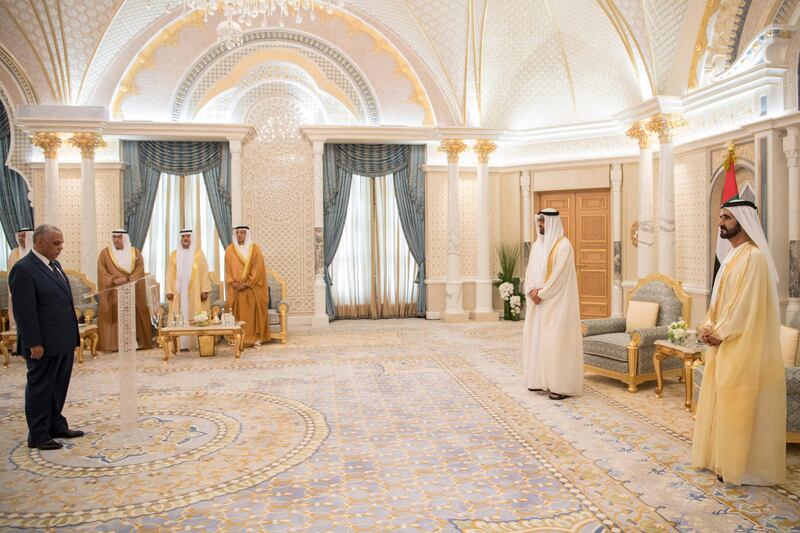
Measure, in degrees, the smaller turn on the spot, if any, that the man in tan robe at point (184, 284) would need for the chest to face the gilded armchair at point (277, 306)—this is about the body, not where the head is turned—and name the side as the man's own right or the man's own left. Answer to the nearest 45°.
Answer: approximately 90° to the man's own left

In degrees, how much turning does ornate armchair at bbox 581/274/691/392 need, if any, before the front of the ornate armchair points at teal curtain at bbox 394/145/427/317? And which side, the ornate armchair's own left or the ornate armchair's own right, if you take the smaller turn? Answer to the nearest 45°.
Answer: approximately 90° to the ornate armchair's own right

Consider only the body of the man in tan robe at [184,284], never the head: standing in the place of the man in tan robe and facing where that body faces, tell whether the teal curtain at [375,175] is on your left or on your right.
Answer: on your left

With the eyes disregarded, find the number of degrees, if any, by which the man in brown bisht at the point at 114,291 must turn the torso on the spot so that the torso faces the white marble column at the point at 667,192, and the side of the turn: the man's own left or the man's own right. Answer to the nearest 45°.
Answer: approximately 90° to the man's own left

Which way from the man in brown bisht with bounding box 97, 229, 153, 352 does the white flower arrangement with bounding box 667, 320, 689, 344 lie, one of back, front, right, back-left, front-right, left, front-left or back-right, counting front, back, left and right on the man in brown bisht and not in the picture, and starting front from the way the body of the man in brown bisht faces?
front-left

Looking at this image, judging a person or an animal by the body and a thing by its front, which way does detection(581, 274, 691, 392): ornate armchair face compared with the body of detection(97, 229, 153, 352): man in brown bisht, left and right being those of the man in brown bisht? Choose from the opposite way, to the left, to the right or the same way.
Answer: to the right

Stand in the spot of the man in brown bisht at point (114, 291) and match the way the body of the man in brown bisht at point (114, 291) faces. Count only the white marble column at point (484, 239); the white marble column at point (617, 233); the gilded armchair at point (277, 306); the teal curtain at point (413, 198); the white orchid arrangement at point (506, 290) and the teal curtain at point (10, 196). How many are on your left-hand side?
5

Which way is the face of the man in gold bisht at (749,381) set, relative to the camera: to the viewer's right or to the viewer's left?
to the viewer's left

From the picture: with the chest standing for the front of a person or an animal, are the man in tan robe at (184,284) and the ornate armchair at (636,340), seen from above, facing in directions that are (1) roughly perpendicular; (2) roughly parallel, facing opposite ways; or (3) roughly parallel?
roughly perpendicular

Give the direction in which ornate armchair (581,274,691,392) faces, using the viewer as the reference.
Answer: facing the viewer and to the left of the viewer
